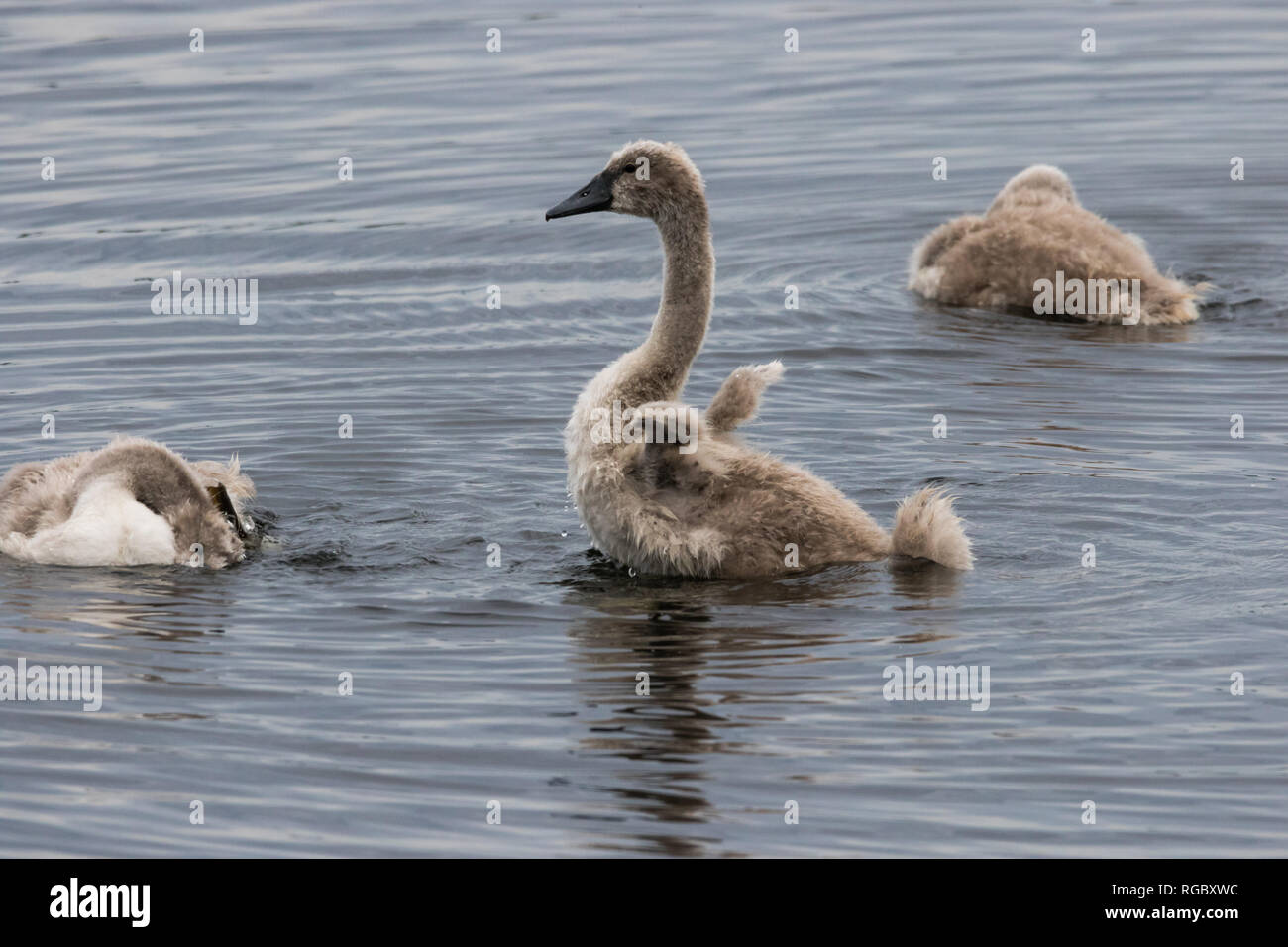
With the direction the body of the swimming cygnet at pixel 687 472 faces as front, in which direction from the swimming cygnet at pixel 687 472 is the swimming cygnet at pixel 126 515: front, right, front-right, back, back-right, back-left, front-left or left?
front

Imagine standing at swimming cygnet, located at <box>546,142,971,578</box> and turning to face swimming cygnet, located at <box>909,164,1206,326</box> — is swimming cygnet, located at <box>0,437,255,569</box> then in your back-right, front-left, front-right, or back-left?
back-left

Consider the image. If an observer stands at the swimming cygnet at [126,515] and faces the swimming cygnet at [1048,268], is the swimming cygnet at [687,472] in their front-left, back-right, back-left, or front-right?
front-right

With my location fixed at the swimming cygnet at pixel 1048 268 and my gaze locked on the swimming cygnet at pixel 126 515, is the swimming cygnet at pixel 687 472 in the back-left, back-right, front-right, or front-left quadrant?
front-left

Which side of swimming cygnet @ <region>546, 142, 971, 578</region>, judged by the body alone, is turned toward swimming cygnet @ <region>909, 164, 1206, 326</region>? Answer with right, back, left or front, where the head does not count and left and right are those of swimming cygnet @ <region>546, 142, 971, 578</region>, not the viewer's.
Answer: right

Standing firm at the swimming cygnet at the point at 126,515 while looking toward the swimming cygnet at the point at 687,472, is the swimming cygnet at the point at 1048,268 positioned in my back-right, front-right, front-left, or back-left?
front-left

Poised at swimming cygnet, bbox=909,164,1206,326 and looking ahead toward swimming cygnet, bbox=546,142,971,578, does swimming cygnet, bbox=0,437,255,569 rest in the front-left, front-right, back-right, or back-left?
front-right

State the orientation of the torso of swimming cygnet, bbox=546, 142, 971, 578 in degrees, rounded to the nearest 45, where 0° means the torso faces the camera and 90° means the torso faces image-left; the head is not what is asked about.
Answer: approximately 90°

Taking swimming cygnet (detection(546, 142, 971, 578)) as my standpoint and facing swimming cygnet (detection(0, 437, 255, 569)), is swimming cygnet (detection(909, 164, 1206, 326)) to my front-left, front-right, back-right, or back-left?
back-right
